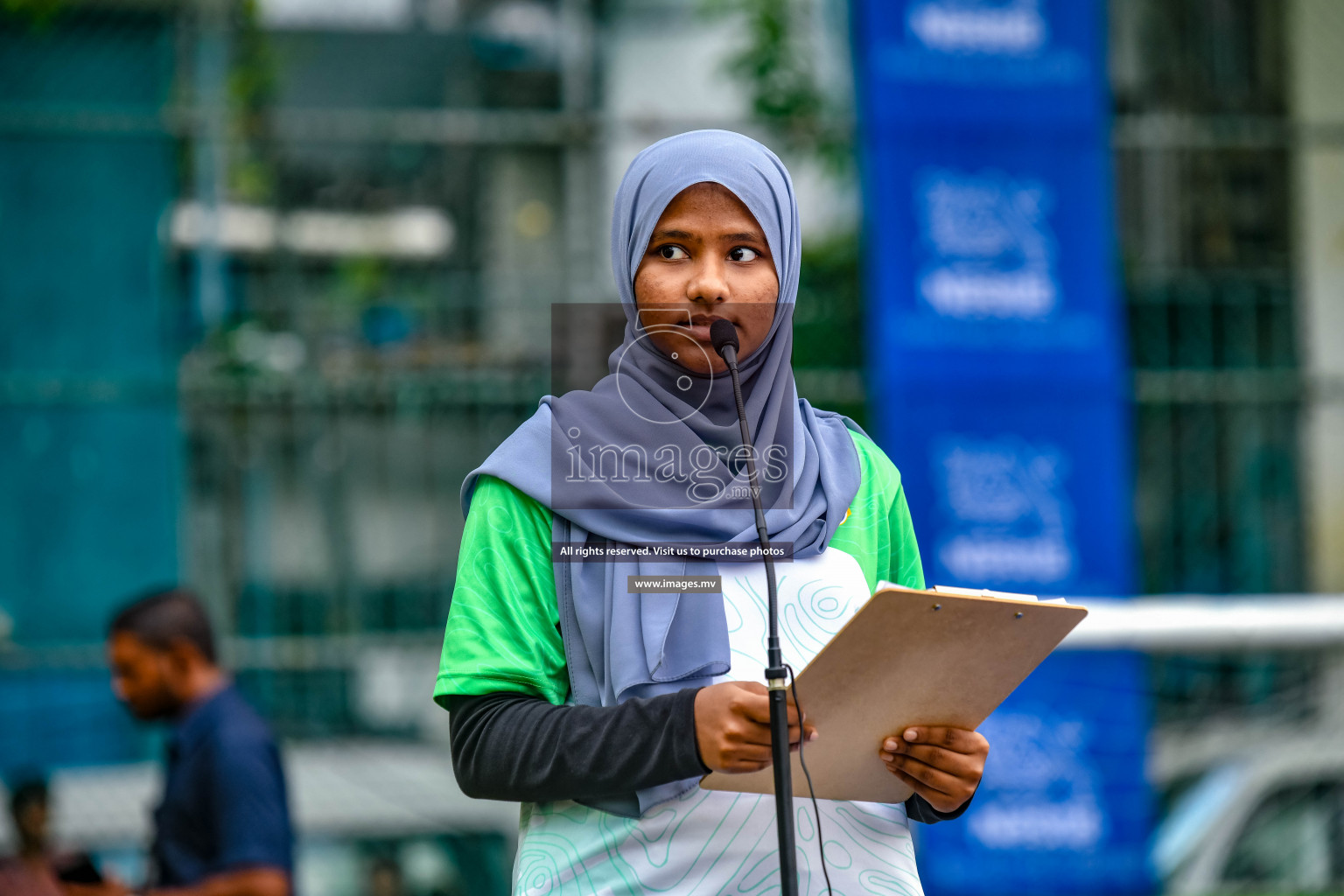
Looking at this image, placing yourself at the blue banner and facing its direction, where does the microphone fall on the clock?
The microphone is roughly at 12 o'clock from the blue banner.

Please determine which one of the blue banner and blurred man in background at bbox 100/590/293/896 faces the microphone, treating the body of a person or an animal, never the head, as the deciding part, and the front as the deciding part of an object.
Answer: the blue banner

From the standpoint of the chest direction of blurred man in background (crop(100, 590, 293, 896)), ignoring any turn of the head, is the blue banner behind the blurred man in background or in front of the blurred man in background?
behind

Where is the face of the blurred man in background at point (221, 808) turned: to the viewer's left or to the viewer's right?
to the viewer's left

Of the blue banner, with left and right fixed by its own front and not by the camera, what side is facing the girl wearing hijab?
front

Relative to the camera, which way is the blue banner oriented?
toward the camera

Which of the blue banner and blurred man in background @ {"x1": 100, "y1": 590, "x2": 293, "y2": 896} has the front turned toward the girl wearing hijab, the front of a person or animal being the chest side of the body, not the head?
the blue banner

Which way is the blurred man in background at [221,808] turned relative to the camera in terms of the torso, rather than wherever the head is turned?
to the viewer's left

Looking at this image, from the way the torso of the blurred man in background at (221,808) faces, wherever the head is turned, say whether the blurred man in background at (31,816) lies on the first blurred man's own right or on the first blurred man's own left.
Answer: on the first blurred man's own right

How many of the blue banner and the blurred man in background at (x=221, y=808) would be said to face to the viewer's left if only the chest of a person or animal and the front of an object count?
1

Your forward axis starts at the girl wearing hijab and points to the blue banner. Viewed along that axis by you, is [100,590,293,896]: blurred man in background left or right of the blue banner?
left
